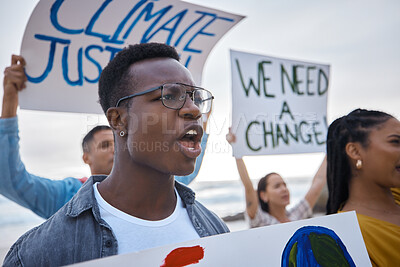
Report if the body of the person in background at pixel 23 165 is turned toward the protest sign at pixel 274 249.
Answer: yes

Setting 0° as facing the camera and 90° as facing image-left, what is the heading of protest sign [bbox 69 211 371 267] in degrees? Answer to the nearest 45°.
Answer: approximately 0°

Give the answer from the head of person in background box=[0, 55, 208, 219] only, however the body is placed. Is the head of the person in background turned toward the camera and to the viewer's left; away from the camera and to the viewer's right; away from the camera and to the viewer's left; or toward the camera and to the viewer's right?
toward the camera and to the viewer's right

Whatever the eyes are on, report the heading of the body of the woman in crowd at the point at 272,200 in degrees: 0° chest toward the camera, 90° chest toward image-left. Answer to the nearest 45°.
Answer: approximately 315°

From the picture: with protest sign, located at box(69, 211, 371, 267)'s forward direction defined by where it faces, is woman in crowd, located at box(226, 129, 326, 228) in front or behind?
behind

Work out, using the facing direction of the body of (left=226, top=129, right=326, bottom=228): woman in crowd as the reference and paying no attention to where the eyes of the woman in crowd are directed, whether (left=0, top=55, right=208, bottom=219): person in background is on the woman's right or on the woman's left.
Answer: on the woman's right

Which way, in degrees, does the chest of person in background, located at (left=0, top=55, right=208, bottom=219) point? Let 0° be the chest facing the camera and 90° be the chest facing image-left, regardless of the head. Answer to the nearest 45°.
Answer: approximately 315°

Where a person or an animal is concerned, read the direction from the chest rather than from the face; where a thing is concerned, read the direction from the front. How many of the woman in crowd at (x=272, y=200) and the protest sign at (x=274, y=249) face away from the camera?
0

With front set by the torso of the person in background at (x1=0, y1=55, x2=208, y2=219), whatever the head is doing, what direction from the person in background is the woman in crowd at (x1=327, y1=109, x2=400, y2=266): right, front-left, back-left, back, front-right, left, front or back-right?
front-left

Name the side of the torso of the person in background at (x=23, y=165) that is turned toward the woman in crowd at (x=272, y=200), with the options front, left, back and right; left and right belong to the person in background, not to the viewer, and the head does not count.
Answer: left
